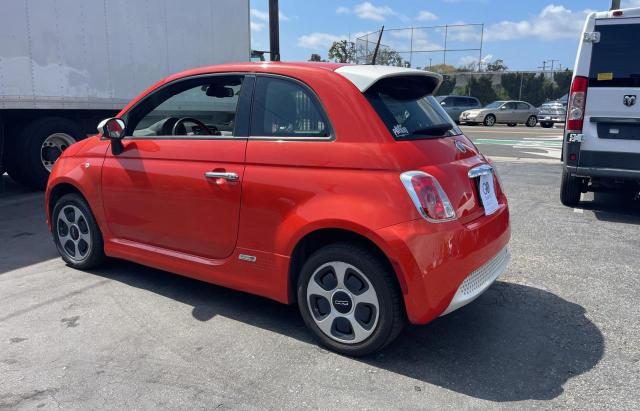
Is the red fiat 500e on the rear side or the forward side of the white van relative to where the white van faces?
on the rear side

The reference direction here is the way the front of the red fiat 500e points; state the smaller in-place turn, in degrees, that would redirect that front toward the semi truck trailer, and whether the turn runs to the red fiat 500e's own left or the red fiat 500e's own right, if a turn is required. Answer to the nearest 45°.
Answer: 0° — it already faces it

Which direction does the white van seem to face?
away from the camera

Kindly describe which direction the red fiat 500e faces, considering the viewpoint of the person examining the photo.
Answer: facing away from the viewer and to the left of the viewer

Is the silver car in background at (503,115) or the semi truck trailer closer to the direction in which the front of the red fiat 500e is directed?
the semi truck trailer

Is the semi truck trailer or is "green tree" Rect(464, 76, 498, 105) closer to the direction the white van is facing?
the green tree

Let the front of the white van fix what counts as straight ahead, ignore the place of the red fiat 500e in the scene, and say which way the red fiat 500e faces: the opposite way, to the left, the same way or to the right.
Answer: to the left

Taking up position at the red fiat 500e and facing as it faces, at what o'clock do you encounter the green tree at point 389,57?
The green tree is roughly at 2 o'clock from the red fiat 500e.
